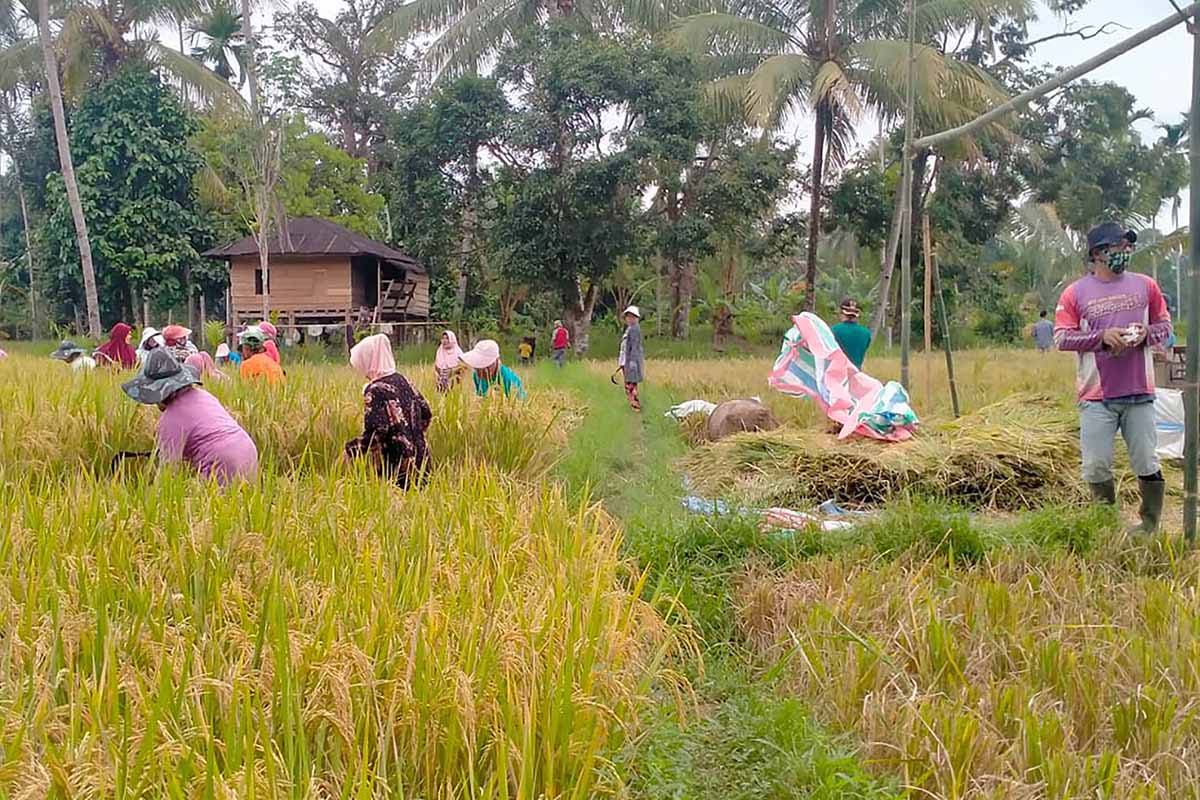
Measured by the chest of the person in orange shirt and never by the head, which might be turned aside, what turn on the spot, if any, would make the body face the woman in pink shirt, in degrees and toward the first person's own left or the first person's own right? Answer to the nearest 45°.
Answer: approximately 90° to the first person's own left
